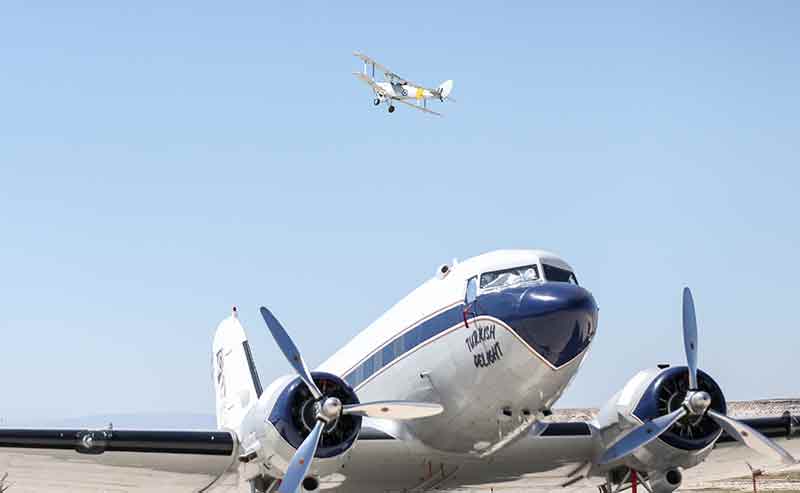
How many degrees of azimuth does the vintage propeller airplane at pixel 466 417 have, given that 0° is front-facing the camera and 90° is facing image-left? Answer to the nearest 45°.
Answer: approximately 315°
